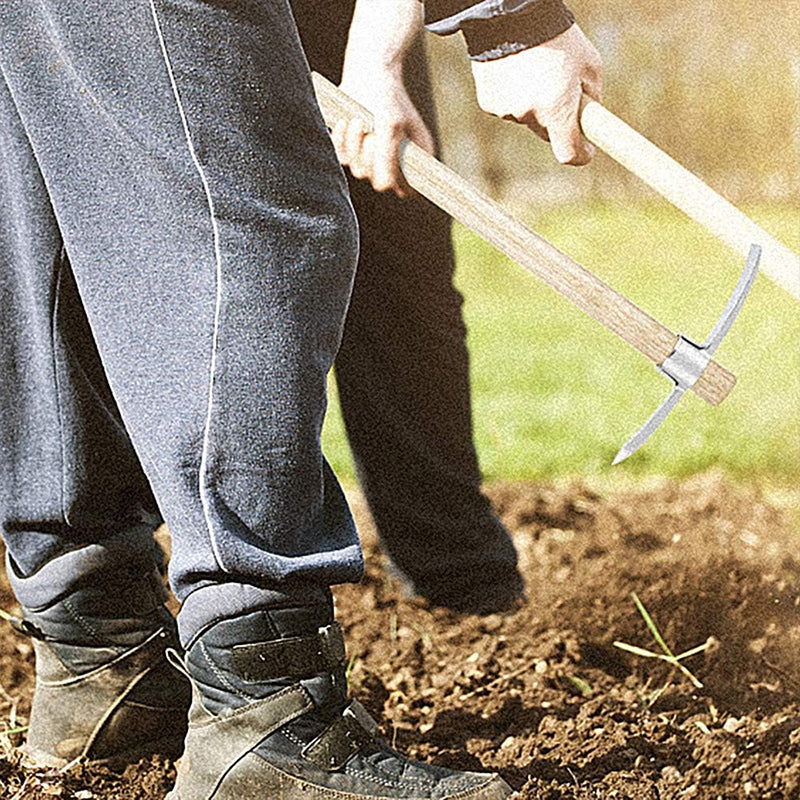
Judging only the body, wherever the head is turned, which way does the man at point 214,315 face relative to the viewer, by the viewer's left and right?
facing to the right of the viewer
